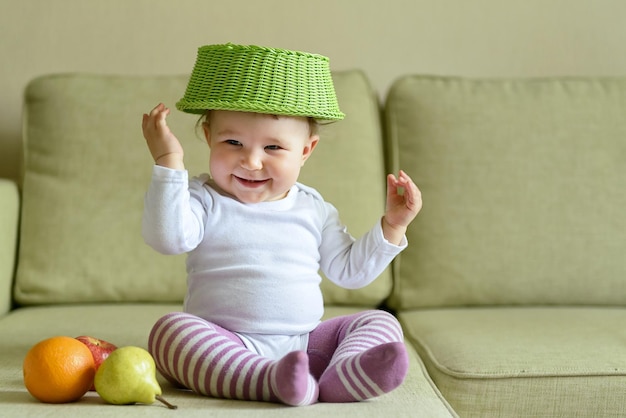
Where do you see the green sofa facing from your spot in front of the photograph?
facing the viewer
